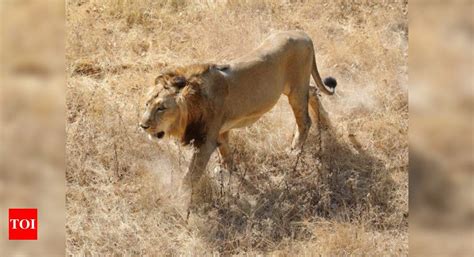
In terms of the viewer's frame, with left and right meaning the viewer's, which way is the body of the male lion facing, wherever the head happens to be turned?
facing the viewer and to the left of the viewer
